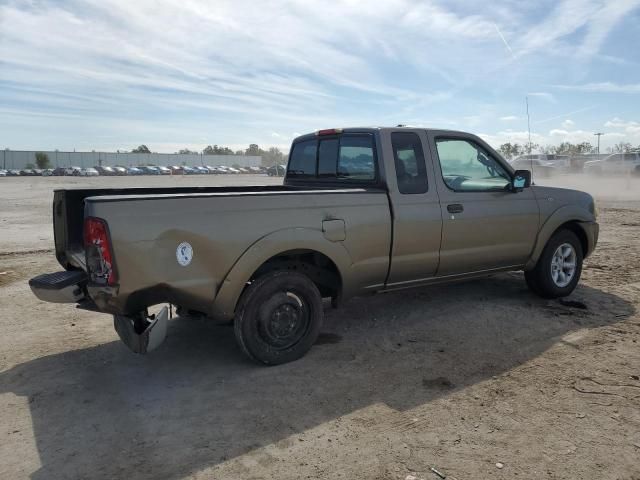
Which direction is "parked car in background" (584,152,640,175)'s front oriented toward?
to the viewer's left

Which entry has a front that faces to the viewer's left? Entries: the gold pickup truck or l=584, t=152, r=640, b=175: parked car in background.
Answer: the parked car in background

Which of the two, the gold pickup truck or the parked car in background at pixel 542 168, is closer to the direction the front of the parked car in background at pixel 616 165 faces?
the parked car in background

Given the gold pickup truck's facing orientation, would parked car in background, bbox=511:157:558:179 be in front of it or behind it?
in front

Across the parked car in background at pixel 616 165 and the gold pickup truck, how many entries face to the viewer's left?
1

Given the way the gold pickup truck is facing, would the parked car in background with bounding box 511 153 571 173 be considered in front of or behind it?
in front

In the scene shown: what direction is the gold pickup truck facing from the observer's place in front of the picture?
facing away from the viewer and to the right of the viewer

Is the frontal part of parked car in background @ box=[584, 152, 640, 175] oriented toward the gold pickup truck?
no

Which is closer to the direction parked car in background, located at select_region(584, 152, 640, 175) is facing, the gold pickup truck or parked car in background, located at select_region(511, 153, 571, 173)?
the parked car in background
